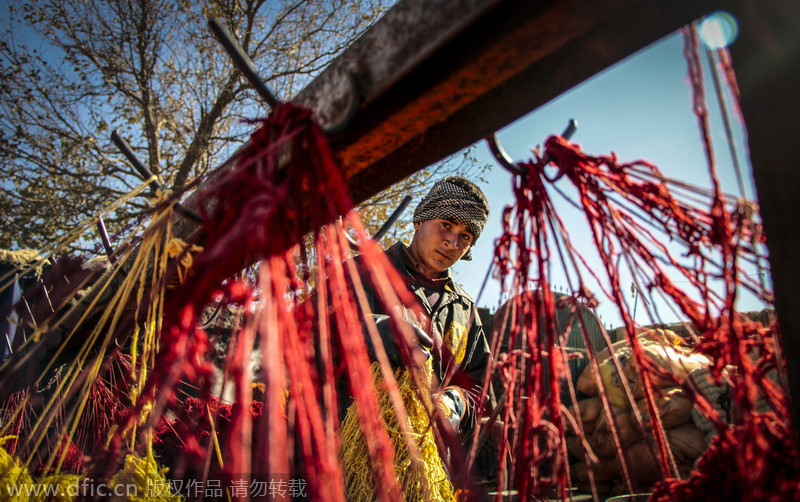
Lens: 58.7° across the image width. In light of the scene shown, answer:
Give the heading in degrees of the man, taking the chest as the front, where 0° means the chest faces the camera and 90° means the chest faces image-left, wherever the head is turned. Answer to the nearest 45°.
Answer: approximately 0°

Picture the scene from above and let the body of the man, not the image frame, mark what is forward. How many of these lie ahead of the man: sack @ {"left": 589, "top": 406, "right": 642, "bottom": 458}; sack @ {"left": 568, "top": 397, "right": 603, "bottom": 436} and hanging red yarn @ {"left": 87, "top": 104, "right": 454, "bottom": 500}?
1

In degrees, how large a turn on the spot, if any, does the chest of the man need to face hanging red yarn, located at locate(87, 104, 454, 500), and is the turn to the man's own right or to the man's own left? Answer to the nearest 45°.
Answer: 0° — they already face it

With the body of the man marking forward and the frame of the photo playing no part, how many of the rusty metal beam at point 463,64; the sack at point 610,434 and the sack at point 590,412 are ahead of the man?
1

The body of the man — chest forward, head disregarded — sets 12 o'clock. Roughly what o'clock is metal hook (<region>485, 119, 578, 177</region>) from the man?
The metal hook is roughly at 12 o'clock from the man.

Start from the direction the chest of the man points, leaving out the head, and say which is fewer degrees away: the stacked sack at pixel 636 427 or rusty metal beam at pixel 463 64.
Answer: the rusty metal beam

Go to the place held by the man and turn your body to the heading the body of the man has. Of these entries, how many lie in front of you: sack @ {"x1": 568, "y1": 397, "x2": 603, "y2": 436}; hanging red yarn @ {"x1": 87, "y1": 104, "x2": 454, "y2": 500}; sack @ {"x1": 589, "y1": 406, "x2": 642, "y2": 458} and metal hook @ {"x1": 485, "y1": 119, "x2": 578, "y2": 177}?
2

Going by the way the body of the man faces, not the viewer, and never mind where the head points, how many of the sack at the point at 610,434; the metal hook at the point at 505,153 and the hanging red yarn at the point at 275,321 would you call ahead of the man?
2

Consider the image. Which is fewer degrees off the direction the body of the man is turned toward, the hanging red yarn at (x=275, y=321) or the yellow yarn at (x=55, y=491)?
the hanging red yarn
